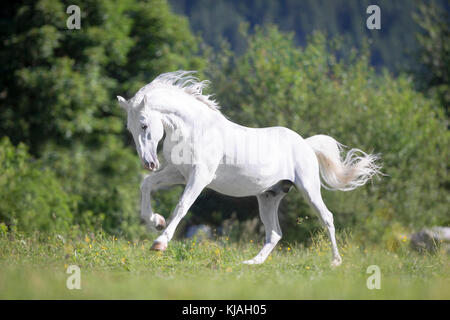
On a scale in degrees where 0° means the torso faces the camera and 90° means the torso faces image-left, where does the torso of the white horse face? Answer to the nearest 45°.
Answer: approximately 90°

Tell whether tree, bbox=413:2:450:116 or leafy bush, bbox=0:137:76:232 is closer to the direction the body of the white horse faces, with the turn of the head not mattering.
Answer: the leafy bush

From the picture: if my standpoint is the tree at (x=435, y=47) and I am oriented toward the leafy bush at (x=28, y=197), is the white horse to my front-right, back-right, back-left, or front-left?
front-left

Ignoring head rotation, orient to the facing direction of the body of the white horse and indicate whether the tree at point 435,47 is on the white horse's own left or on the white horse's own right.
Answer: on the white horse's own right

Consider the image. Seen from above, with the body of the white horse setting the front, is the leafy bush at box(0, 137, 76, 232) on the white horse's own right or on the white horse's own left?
on the white horse's own right
